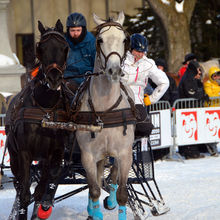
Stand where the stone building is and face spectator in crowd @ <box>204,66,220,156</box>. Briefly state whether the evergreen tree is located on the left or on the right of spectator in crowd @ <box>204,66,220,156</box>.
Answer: left

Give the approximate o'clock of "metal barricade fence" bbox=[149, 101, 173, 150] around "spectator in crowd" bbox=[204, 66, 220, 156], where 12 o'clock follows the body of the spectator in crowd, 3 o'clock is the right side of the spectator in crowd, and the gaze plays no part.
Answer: The metal barricade fence is roughly at 3 o'clock from the spectator in crowd.

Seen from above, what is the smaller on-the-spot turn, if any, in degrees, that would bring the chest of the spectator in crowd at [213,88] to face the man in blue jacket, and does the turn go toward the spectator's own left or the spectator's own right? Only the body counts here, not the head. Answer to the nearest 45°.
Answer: approximately 45° to the spectator's own right

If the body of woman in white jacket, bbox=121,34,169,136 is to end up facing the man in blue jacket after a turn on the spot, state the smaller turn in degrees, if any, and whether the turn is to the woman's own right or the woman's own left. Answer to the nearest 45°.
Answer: approximately 90° to the woman's own right

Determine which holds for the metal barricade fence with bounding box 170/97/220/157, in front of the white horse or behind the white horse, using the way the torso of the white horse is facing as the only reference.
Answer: behind

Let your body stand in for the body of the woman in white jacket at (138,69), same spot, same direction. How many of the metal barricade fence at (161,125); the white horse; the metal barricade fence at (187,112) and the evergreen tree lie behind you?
3

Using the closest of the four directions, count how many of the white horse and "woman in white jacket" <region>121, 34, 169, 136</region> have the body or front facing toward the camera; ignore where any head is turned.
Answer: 2

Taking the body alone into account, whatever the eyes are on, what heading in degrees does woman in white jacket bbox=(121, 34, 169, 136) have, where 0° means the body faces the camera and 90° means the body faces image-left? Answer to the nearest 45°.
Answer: approximately 0°

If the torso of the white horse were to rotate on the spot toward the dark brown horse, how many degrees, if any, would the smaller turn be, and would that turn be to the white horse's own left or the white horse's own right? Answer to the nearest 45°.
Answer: approximately 90° to the white horse's own right

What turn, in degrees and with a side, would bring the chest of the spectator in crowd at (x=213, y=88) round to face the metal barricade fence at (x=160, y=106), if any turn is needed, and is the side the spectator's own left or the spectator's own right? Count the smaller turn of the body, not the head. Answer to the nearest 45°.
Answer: approximately 90° to the spectator's own right
